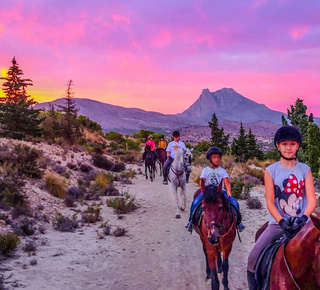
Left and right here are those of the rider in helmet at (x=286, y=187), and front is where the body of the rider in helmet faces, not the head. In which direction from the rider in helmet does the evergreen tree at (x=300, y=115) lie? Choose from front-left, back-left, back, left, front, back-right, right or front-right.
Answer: back

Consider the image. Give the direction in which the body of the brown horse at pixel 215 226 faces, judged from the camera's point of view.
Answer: toward the camera

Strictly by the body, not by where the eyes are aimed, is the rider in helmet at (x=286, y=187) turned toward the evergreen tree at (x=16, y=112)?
no

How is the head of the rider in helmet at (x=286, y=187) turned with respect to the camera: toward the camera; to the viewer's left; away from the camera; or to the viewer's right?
toward the camera

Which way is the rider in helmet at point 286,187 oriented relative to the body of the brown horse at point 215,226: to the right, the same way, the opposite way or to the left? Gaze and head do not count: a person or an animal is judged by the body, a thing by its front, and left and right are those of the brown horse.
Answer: the same way

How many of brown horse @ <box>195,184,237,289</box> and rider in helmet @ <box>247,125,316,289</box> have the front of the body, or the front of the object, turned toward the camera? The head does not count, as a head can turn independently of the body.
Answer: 2

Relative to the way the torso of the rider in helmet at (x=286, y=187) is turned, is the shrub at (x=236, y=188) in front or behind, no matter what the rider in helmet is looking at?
behind

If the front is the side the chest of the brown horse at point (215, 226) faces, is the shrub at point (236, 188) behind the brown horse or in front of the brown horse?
behind

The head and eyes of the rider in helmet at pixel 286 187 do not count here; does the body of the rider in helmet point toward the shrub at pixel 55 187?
no

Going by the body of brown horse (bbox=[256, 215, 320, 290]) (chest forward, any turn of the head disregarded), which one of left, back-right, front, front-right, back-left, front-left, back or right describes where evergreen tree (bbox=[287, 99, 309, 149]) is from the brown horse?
back-left

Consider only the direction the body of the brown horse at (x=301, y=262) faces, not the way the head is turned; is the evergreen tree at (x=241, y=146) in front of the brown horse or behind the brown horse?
behind

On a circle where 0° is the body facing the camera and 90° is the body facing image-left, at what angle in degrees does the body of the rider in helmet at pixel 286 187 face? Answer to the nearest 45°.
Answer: approximately 0°

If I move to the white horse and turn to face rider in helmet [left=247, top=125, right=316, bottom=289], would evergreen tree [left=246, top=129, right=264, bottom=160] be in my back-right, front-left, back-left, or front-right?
back-left

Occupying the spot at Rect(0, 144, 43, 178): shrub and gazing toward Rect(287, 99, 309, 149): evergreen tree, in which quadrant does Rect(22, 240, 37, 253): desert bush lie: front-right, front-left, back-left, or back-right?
back-right

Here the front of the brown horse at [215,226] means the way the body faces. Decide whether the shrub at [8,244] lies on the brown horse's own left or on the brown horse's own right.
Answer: on the brown horse's own right

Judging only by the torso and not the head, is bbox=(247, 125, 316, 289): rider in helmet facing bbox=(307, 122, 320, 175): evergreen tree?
no
